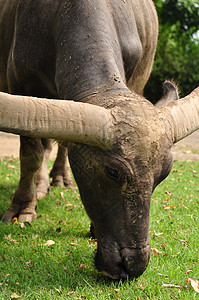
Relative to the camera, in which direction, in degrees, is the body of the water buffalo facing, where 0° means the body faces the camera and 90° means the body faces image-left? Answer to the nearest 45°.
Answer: approximately 0°
